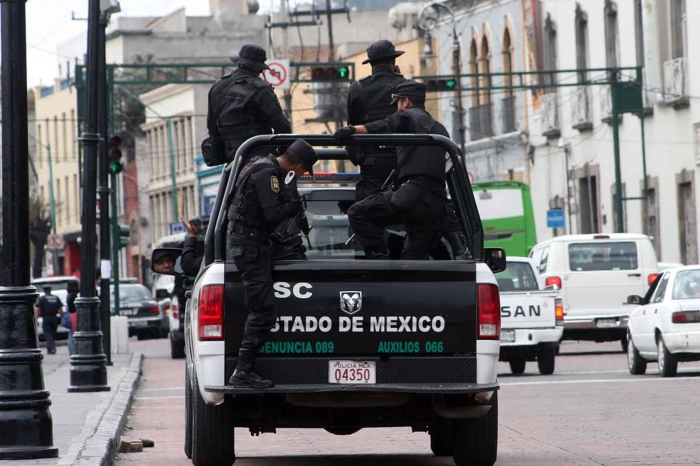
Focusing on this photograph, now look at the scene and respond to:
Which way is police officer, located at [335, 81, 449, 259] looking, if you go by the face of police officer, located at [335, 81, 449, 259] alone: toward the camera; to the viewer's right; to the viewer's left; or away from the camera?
to the viewer's left

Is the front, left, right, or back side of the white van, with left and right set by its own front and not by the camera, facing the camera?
back

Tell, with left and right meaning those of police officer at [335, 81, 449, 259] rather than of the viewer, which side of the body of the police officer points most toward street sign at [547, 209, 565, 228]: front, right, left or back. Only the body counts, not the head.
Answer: right

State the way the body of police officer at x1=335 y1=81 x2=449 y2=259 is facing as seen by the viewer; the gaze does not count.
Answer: to the viewer's left

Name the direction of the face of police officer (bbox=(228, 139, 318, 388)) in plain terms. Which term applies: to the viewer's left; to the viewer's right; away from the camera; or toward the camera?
to the viewer's right

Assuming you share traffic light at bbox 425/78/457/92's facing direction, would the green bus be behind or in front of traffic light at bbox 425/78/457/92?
behind

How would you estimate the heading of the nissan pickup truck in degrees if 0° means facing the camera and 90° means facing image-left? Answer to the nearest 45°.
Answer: approximately 180°

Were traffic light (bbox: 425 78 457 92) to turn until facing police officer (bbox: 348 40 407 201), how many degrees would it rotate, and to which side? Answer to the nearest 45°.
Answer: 0° — it already faces them
